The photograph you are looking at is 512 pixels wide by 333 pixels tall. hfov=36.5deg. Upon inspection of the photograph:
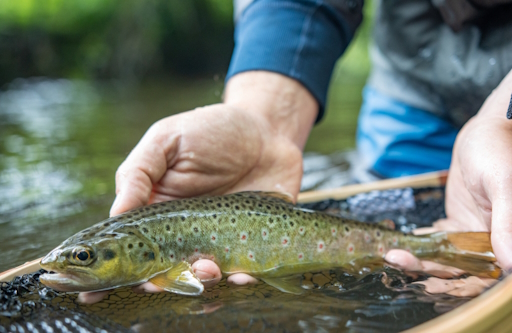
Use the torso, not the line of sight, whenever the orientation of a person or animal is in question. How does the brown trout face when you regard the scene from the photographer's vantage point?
facing to the left of the viewer
